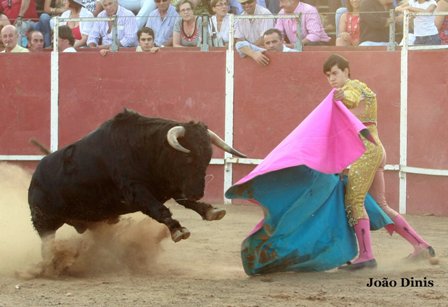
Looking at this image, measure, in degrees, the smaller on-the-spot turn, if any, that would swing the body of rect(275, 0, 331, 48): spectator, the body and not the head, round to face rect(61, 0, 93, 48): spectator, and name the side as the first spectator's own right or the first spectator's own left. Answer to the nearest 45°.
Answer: approximately 90° to the first spectator's own right

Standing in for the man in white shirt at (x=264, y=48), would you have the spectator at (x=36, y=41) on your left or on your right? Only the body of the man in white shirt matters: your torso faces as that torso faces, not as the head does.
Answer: on your right

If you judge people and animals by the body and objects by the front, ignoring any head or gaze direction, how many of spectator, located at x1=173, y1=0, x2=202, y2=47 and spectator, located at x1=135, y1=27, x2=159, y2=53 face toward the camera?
2

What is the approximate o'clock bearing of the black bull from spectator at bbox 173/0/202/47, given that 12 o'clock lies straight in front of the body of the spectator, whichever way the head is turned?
The black bull is roughly at 12 o'clock from the spectator.

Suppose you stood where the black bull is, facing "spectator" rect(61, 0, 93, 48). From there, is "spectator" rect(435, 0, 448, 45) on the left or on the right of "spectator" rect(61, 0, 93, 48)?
right

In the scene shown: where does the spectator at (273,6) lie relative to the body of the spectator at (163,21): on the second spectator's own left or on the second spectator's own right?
on the second spectator's own left

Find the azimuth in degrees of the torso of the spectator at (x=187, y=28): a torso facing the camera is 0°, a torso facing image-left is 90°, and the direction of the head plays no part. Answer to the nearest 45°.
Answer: approximately 0°

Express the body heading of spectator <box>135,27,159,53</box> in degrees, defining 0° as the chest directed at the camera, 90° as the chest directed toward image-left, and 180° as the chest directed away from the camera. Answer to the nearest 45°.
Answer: approximately 0°
